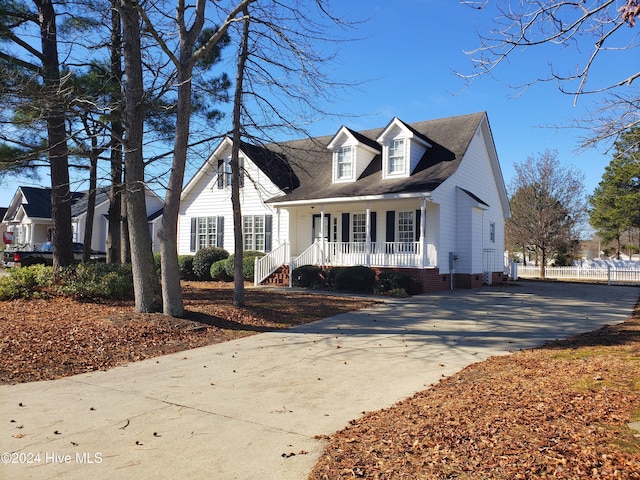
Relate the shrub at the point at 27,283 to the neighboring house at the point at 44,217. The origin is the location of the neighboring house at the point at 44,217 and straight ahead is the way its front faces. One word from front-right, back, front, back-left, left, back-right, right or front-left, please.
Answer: front-left

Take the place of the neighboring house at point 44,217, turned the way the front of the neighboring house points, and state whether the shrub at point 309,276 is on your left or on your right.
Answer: on your left

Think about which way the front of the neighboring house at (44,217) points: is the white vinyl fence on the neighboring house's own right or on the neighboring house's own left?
on the neighboring house's own left

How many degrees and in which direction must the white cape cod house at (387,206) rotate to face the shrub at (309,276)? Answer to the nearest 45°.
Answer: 0° — it already faces it

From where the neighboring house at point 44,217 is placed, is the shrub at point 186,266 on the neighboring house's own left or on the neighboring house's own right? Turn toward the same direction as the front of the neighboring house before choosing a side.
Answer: on the neighboring house's own left

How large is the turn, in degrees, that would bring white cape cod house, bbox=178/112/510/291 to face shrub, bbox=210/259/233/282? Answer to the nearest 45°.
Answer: approximately 45° to its right

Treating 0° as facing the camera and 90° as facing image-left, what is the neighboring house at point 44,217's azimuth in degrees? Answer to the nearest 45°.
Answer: approximately 45°

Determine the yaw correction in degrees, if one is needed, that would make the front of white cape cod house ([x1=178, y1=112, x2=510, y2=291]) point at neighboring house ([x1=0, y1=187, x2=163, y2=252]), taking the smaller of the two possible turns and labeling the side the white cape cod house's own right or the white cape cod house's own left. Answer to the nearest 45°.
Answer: approximately 90° to the white cape cod house's own right

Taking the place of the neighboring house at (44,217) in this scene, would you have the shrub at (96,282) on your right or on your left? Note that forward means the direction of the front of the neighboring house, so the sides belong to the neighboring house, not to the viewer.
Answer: on your left

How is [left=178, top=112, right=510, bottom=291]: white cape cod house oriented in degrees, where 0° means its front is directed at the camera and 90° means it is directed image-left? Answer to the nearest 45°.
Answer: approximately 45°
